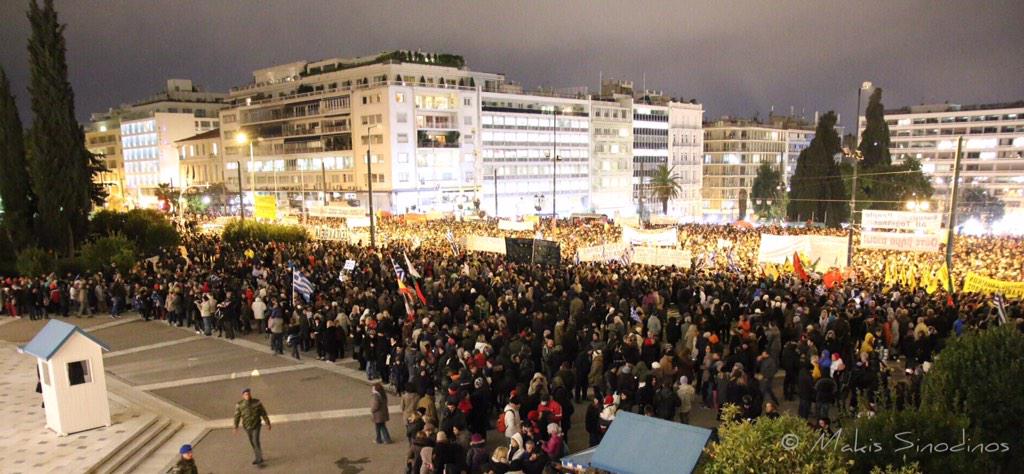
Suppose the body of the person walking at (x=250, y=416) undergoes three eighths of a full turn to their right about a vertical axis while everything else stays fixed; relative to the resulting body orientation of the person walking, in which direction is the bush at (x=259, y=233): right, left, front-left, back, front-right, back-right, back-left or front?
front-right

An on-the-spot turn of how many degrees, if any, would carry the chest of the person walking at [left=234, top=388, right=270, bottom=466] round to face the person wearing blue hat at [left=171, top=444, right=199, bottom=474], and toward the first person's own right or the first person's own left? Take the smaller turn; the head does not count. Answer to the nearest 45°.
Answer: approximately 45° to the first person's own right

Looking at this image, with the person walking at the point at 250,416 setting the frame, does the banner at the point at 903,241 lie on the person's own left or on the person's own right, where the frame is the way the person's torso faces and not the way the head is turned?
on the person's own left

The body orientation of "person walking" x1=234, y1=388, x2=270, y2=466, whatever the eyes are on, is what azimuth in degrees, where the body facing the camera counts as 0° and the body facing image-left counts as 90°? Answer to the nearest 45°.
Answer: approximately 0°

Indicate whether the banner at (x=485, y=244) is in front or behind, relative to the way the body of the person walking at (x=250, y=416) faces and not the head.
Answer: behind

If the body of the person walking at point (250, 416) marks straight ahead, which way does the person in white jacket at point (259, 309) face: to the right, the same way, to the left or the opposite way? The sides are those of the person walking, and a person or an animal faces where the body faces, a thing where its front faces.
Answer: the opposite way

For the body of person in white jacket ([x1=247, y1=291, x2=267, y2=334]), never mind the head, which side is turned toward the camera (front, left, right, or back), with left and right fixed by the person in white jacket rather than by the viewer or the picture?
back
